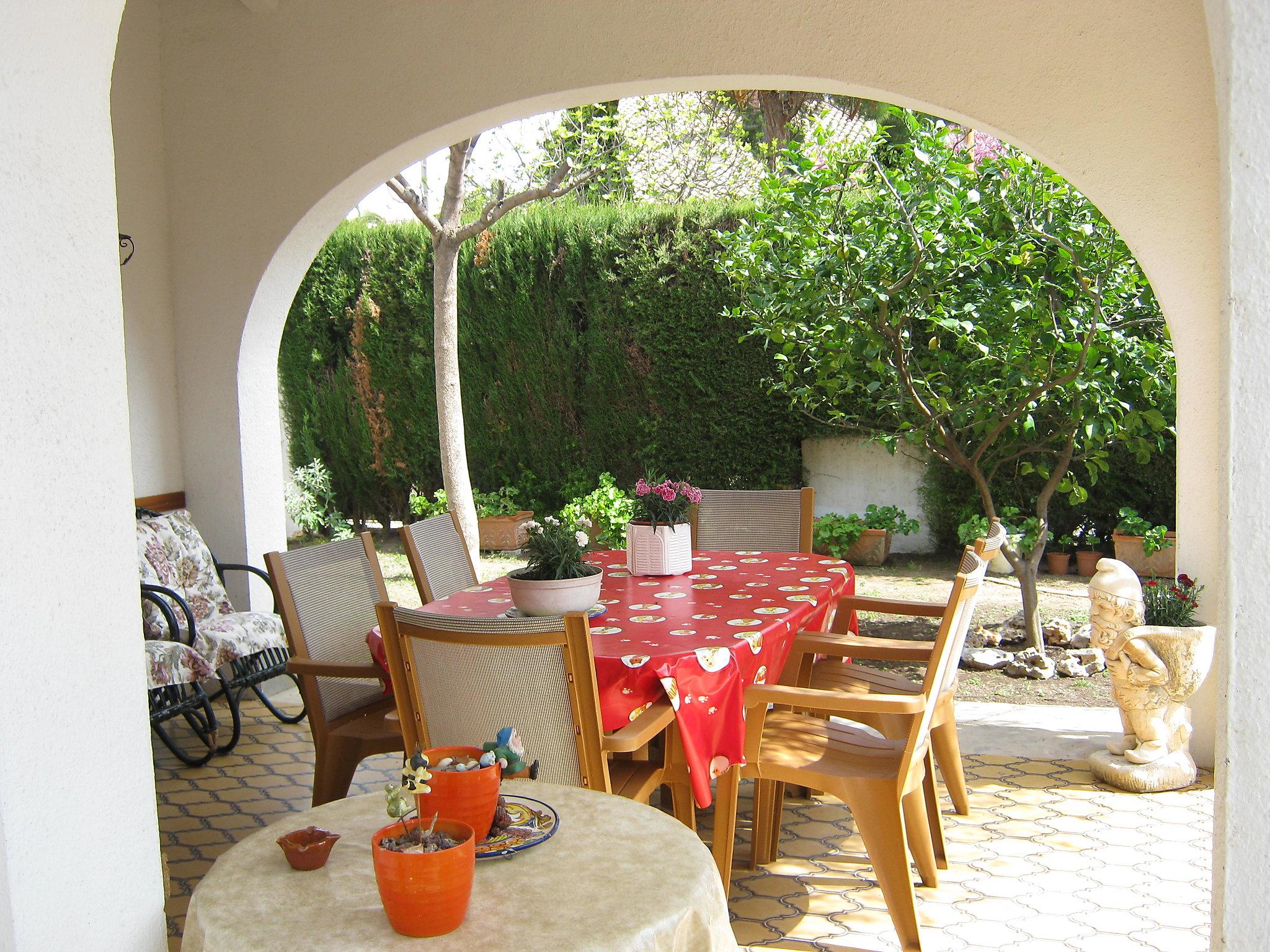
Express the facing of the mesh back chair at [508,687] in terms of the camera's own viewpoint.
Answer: facing away from the viewer and to the right of the viewer

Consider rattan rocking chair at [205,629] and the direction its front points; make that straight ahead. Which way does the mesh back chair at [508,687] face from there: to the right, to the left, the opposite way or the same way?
to the left

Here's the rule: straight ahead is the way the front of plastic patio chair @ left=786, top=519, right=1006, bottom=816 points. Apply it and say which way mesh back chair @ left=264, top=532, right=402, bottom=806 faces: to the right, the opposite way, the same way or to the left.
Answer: the opposite way

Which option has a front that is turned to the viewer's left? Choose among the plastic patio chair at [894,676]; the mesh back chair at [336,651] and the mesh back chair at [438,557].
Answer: the plastic patio chair

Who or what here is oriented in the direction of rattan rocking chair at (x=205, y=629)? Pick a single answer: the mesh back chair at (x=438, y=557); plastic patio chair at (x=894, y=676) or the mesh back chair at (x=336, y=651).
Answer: the plastic patio chair

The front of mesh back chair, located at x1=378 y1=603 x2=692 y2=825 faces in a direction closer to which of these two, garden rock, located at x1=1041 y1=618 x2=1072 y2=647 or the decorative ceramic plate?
the garden rock

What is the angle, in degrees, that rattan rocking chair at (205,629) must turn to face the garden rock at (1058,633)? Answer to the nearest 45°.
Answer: approximately 45° to its left

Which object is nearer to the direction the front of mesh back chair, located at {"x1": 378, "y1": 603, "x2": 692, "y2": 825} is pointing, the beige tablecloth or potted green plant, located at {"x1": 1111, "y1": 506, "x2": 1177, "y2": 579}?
the potted green plant

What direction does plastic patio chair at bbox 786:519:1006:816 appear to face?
to the viewer's left
